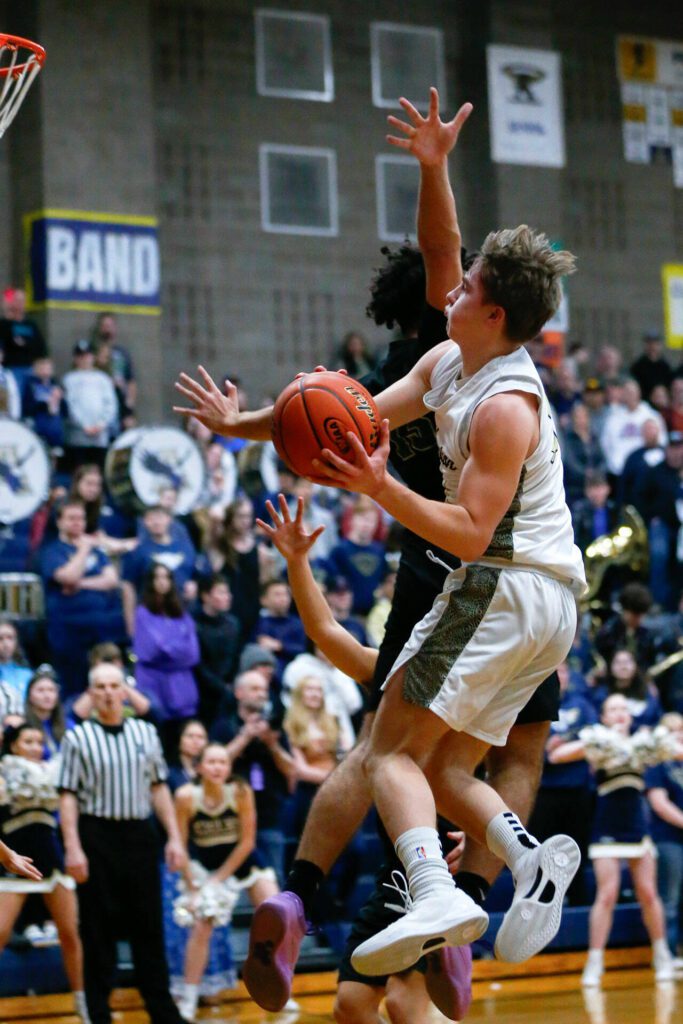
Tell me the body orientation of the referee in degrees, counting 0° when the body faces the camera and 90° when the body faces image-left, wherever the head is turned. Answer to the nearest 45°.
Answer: approximately 0°

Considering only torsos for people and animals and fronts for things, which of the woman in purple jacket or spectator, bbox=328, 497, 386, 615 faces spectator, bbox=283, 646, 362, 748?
spectator, bbox=328, 497, 386, 615

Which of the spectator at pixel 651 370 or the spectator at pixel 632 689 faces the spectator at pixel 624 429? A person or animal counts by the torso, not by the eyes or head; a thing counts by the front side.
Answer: the spectator at pixel 651 370

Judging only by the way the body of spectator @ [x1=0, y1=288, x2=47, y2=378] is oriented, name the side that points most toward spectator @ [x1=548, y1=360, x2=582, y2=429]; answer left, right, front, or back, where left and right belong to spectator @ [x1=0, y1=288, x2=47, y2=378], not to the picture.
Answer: left

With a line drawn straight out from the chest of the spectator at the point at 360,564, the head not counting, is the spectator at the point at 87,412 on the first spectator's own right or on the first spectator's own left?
on the first spectator's own right

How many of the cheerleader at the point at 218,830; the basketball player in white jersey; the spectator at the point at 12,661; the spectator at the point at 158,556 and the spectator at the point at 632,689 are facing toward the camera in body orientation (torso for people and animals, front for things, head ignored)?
4

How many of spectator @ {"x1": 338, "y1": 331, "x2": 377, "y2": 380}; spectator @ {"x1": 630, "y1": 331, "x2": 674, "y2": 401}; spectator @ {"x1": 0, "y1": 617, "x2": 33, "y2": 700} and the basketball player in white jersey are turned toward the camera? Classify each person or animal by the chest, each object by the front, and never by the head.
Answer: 3

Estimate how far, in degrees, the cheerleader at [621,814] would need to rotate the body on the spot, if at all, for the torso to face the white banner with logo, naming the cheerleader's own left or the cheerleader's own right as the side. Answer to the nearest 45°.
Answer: approximately 180°

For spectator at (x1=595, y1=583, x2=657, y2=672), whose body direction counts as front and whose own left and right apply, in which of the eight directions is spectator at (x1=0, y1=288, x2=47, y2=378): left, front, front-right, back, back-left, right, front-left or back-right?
right

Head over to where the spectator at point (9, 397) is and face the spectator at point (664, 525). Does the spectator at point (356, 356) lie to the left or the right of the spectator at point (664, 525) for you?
left

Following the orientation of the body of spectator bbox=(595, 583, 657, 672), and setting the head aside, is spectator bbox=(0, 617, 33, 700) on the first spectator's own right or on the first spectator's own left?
on the first spectator's own right

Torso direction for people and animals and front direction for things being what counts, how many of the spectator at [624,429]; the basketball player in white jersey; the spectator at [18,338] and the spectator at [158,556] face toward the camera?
3
